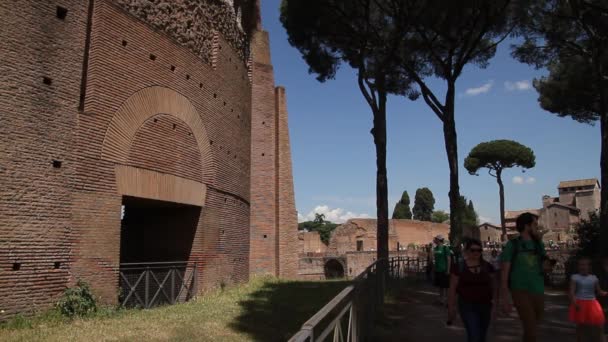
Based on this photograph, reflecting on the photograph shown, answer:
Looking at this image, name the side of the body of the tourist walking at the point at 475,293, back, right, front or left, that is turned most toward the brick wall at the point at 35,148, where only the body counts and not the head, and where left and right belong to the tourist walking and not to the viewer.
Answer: right

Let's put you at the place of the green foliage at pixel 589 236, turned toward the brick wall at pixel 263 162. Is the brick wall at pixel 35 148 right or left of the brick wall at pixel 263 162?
left

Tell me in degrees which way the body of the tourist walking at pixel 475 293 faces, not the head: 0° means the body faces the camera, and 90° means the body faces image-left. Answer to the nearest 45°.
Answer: approximately 0°

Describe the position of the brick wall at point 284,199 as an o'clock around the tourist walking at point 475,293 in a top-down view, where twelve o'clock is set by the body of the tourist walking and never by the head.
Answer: The brick wall is roughly at 5 o'clock from the tourist walking.

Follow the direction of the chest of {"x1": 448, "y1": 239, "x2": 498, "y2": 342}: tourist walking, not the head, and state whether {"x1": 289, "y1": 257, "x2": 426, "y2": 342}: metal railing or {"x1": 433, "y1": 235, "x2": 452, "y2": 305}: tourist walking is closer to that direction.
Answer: the metal railing

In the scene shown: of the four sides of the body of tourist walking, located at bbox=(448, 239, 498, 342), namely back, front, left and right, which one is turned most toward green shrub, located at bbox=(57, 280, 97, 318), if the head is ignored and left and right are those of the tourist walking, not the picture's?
right

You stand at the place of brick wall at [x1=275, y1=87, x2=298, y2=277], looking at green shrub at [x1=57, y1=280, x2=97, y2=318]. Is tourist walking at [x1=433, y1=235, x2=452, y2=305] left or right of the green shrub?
left

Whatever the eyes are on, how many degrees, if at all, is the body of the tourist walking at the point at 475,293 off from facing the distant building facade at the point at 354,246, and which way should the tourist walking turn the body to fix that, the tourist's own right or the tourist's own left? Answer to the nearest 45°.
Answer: approximately 180°
